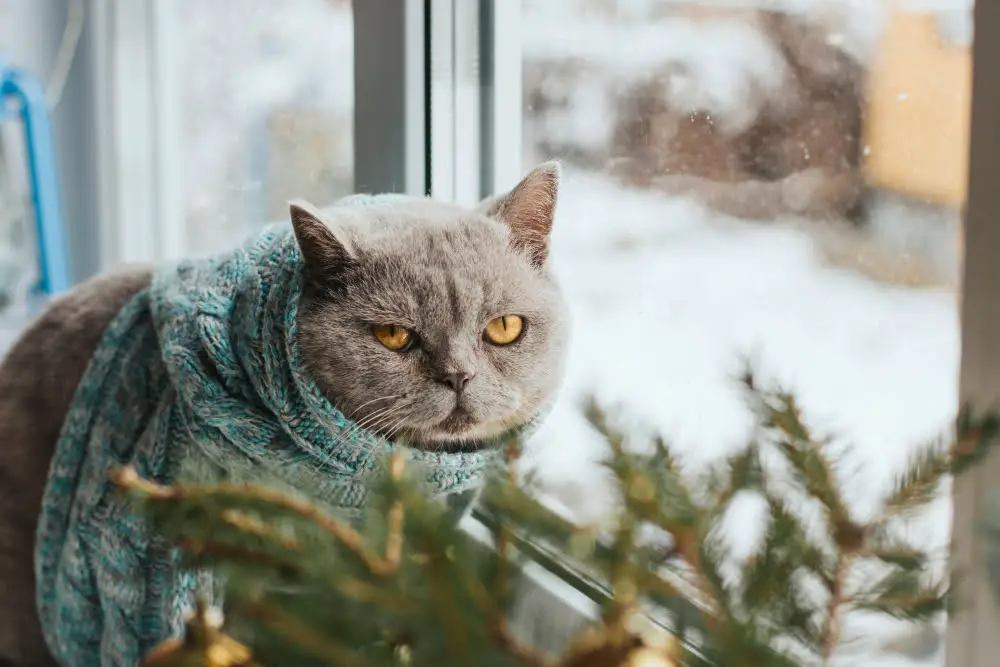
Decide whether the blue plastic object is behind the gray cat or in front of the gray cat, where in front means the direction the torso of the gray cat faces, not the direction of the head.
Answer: behind

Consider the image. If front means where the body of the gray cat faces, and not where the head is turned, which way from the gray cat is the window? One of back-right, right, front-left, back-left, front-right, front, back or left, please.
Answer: back-left

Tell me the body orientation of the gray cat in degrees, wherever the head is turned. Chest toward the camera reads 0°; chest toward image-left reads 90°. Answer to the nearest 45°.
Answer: approximately 315°
